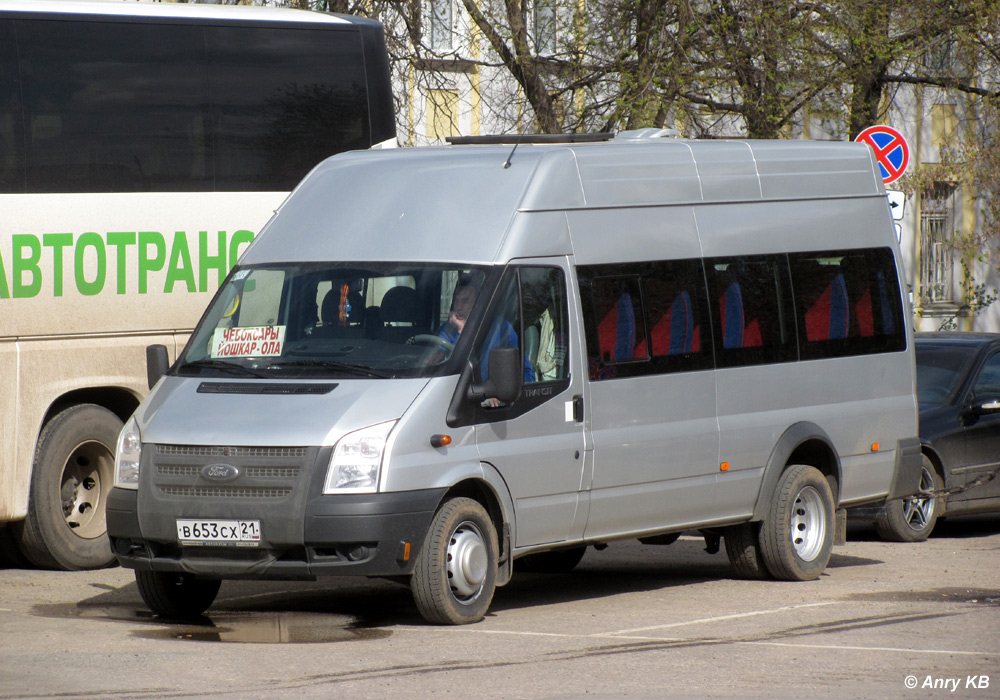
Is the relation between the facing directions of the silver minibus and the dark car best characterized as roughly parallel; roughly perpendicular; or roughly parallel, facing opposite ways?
roughly parallel

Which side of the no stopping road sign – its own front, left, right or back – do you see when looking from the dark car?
front

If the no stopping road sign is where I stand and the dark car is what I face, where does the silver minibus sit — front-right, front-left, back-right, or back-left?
front-right

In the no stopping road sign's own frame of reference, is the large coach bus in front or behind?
in front

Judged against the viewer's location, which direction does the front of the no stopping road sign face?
facing the viewer

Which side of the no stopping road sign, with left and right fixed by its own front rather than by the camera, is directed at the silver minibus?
front

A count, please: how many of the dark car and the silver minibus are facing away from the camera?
0

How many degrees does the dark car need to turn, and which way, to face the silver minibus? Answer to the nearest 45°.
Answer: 0° — it already faces it

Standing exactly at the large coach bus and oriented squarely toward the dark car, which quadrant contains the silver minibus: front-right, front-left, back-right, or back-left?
front-right

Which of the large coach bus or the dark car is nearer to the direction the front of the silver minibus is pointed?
the large coach bus

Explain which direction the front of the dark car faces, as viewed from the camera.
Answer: facing the viewer and to the left of the viewer

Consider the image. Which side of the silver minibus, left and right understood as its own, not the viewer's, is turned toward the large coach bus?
right

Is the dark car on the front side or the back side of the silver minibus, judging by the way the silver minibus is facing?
on the back side
